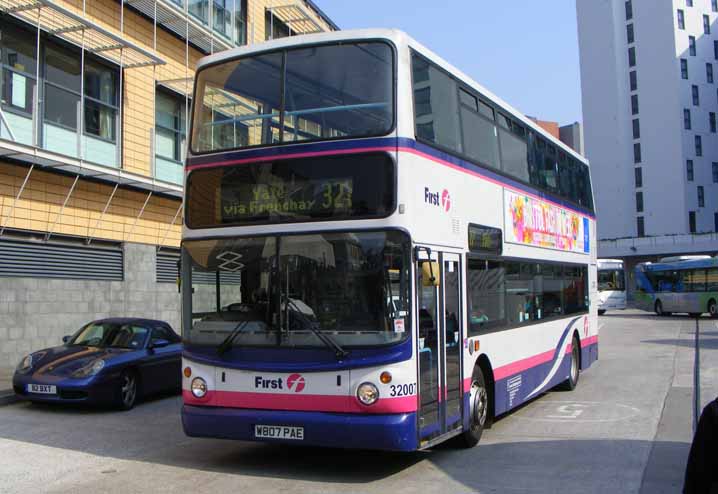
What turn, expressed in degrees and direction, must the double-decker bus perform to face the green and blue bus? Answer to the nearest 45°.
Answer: approximately 180°

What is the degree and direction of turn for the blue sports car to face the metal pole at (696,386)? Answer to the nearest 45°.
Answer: approximately 135° to its left

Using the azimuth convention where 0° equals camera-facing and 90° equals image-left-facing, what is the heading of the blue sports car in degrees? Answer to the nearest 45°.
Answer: approximately 45°

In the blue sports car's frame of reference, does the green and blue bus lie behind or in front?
behind

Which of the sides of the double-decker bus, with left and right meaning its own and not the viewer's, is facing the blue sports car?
right

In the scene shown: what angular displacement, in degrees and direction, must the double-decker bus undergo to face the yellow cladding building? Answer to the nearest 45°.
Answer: approximately 90° to its right

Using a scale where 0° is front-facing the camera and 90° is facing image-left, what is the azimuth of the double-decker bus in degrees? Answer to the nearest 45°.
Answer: approximately 45°
